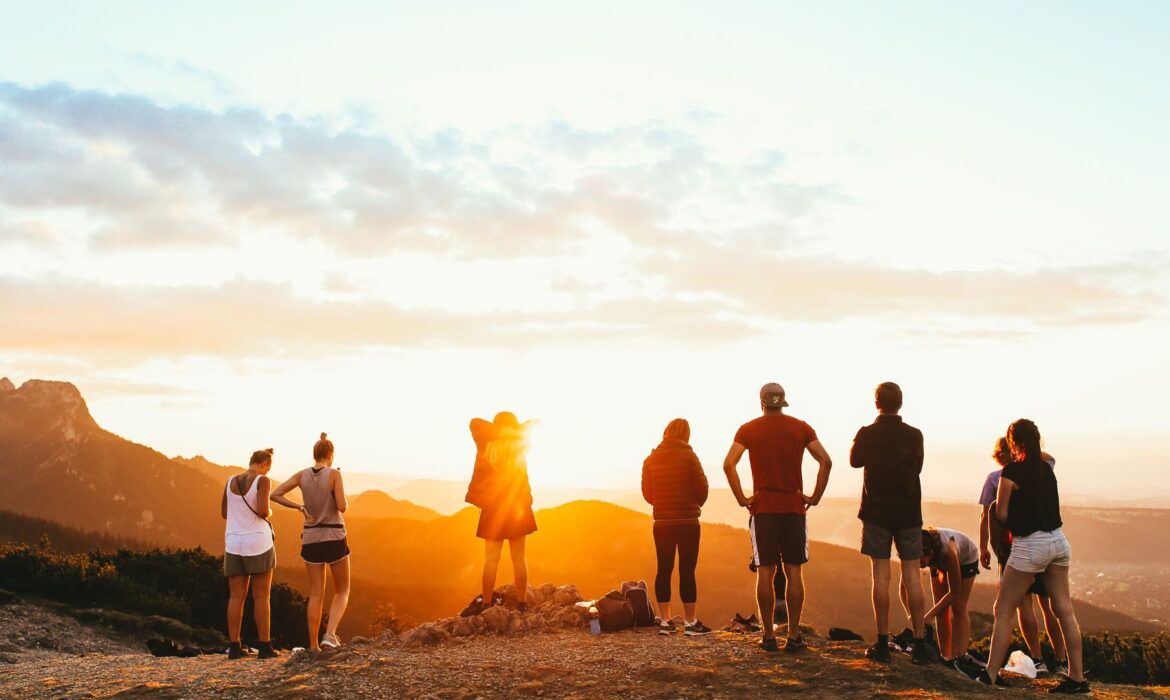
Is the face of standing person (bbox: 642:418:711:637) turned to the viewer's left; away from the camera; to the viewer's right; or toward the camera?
away from the camera

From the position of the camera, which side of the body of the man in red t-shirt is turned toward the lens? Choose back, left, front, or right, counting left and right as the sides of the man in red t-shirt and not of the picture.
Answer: back

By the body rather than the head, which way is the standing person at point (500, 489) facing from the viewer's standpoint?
away from the camera

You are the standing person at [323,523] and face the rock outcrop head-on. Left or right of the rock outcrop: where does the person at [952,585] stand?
right

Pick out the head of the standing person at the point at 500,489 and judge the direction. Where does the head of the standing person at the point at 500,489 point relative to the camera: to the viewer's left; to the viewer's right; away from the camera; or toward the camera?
away from the camera

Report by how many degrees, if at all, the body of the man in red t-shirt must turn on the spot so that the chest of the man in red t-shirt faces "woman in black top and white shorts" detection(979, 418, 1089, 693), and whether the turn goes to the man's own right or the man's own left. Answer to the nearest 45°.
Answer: approximately 90° to the man's own right

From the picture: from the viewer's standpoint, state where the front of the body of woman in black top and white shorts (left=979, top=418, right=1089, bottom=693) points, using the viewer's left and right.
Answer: facing away from the viewer and to the left of the viewer

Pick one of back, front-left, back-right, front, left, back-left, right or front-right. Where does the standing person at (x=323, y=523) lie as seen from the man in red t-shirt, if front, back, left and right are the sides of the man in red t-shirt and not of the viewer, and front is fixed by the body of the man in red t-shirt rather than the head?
left

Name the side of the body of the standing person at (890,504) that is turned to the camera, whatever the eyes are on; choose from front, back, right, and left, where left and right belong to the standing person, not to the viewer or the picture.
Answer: back

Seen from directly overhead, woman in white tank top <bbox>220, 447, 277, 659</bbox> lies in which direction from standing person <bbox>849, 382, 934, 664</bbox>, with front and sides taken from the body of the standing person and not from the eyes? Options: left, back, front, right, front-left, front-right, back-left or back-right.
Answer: left

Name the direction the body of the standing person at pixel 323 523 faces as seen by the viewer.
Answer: away from the camera
